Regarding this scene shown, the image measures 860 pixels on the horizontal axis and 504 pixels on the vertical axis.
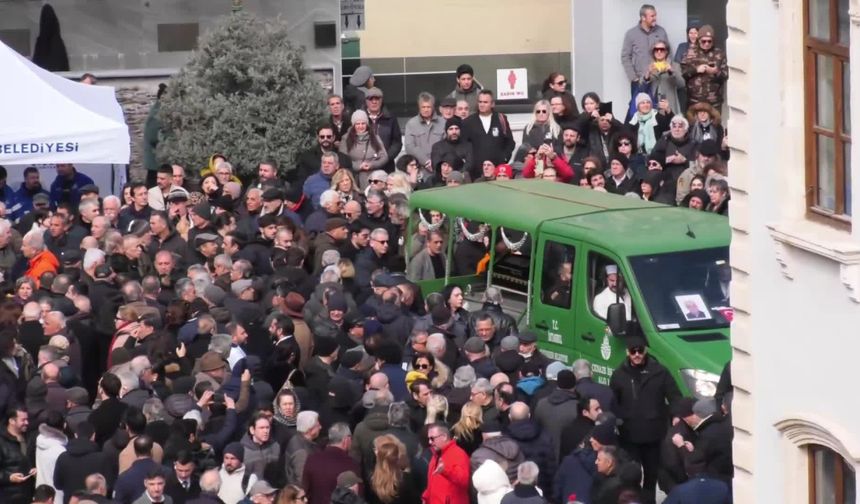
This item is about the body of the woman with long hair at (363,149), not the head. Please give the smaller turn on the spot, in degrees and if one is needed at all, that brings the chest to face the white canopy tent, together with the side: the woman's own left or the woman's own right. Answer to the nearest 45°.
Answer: approximately 45° to the woman's own right

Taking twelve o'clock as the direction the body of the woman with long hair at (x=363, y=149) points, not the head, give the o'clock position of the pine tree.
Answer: The pine tree is roughly at 4 o'clock from the woman with long hair.

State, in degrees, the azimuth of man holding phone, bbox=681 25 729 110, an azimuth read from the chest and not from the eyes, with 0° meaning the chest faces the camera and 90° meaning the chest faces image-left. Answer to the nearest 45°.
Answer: approximately 0°

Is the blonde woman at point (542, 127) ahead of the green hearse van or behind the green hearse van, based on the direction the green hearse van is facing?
behind

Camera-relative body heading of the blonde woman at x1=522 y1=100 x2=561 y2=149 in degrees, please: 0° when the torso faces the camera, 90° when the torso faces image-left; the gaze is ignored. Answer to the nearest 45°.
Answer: approximately 0°

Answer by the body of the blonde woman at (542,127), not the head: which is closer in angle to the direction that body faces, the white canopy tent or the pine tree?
the white canopy tent

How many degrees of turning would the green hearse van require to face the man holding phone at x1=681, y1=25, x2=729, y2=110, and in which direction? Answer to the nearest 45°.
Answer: approximately 135° to its left

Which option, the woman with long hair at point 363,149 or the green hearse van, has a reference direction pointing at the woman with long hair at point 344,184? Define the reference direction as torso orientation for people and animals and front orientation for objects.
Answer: the woman with long hair at point 363,149
